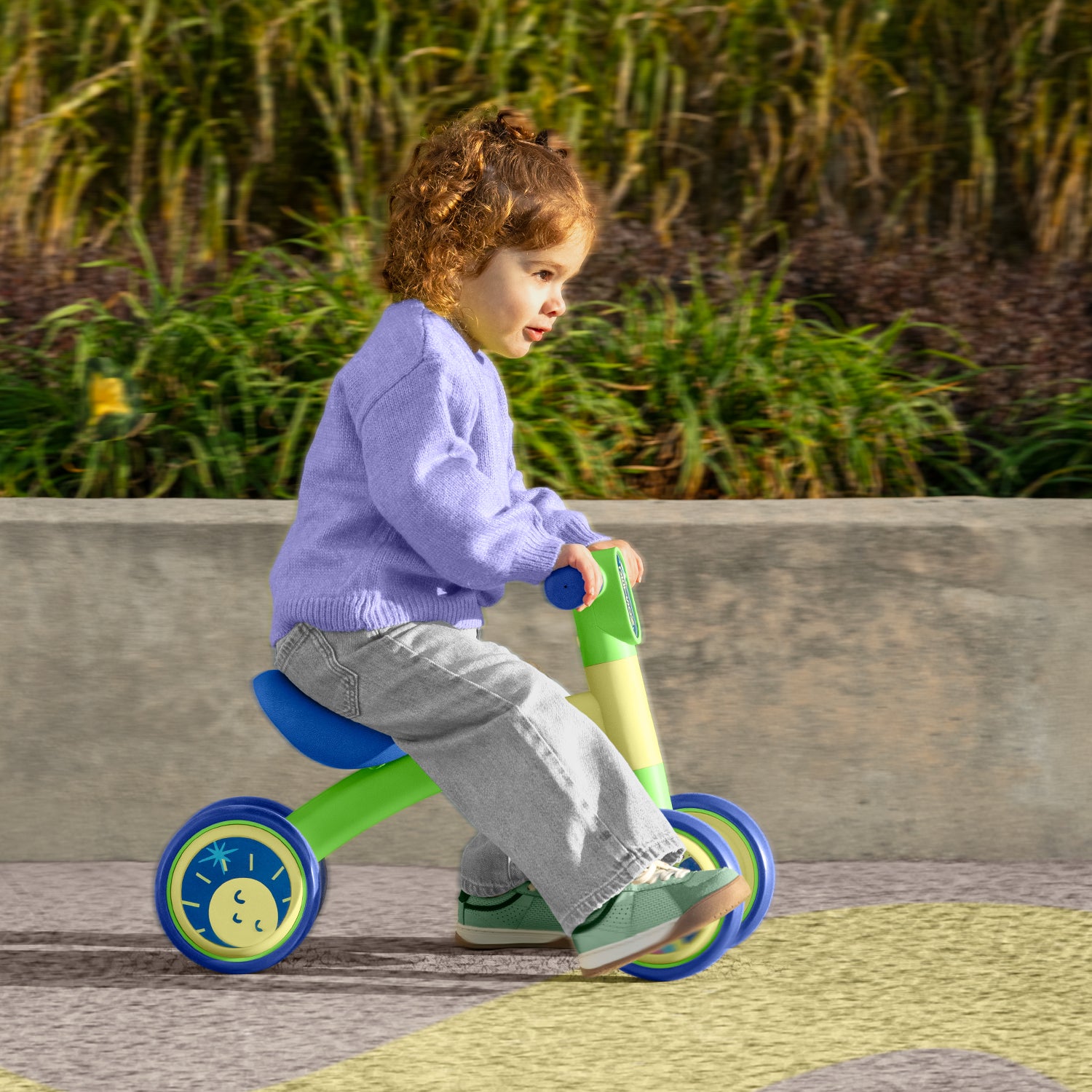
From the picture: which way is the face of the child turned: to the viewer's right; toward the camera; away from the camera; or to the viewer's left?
to the viewer's right

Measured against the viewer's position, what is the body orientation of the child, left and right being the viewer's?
facing to the right of the viewer

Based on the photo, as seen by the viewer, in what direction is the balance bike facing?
to the viewer's right
